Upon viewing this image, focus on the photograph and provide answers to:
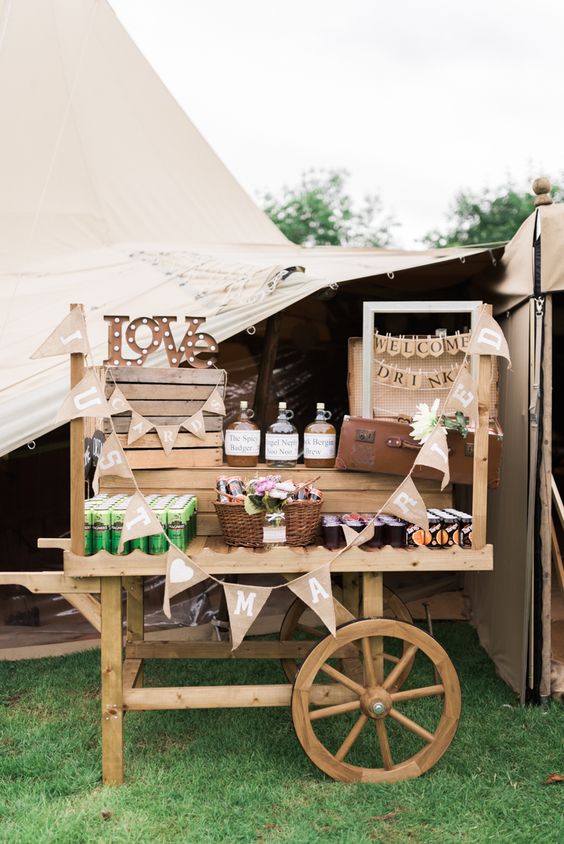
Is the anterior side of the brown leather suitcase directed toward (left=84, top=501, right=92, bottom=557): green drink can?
no

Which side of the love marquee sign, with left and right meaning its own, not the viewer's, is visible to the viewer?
front

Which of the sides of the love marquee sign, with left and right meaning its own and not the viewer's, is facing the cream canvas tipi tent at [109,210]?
back

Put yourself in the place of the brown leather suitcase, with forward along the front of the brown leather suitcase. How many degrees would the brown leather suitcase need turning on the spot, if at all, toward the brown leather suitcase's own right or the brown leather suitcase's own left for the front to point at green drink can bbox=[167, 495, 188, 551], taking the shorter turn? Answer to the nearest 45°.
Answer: approximately 45° to the brown leather suitcase's own right

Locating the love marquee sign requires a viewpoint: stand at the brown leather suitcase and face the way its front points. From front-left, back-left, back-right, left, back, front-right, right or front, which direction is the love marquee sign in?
right

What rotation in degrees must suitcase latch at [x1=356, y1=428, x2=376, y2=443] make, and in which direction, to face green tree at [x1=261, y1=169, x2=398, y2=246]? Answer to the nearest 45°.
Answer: approximately 180°

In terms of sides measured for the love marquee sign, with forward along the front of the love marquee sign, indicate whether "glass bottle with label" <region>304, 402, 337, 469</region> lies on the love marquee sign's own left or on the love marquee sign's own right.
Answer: on the love marquee sign's own left

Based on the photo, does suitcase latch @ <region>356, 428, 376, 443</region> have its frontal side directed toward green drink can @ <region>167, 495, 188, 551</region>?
no

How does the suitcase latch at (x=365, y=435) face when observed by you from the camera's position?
facing the viewer

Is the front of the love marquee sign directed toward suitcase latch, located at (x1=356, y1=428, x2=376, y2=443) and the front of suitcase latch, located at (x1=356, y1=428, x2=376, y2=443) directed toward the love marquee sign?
no

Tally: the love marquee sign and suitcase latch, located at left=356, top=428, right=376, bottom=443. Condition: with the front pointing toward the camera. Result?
2

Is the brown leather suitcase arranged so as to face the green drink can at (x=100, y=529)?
no

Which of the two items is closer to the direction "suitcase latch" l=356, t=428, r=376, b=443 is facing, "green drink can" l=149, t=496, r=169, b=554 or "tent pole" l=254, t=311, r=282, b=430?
the green drink can

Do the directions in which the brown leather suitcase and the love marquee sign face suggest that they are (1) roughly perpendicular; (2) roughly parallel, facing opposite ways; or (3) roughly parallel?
roughly parallel

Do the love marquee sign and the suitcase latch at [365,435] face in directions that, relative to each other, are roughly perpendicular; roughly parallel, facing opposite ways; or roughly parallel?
roughly parallel
